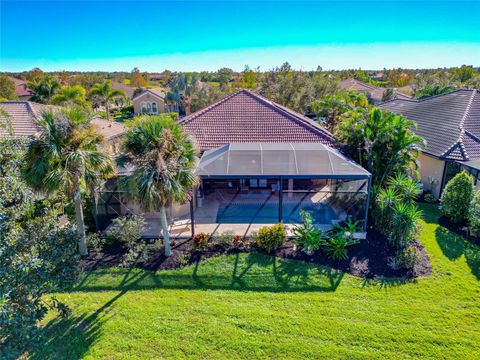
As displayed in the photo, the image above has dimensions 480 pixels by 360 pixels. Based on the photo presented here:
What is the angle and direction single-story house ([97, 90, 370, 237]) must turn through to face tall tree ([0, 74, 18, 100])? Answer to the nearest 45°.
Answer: approximately 45° to its left

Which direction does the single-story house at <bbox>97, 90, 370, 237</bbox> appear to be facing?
away from the camera

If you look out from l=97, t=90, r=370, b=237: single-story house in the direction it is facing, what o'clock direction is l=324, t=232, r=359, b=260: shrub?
The shrub is roughly at 5 o'clock from the single-story house.

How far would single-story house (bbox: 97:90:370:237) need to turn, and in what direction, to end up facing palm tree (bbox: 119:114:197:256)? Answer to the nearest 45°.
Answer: approximately 135° to its left

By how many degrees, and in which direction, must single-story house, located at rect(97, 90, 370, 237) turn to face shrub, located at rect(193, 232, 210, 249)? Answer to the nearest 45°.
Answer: approximately 135° to its left

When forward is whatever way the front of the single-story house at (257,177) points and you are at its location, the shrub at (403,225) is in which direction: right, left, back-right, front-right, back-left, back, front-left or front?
back-right

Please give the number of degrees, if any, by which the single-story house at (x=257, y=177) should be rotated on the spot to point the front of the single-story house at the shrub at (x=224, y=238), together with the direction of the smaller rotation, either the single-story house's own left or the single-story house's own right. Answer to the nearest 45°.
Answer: approximately 135° to the single-story house's own left

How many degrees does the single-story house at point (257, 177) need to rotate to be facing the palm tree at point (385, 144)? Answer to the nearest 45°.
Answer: approximately 90° to its right

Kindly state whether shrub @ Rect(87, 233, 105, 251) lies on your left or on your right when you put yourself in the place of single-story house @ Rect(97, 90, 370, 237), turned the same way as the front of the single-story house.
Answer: on your left

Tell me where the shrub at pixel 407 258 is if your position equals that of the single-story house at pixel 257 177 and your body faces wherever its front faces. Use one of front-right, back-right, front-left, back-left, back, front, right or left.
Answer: back-right

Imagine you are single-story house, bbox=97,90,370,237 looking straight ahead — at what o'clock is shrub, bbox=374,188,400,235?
The shrub is roughly at 4 o'clock from the single-story house.

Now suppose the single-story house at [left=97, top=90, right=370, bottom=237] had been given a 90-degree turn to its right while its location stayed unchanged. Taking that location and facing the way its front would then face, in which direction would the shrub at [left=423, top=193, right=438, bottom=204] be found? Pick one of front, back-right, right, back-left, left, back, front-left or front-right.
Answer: front

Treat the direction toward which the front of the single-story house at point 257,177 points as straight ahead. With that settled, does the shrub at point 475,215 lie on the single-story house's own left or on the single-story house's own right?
on the single-story house's own right

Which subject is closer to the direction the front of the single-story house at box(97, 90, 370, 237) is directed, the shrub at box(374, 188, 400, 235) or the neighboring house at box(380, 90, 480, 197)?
the neighboring house

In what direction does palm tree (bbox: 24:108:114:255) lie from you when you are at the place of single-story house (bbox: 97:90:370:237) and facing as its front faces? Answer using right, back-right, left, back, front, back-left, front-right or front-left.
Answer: back-left
